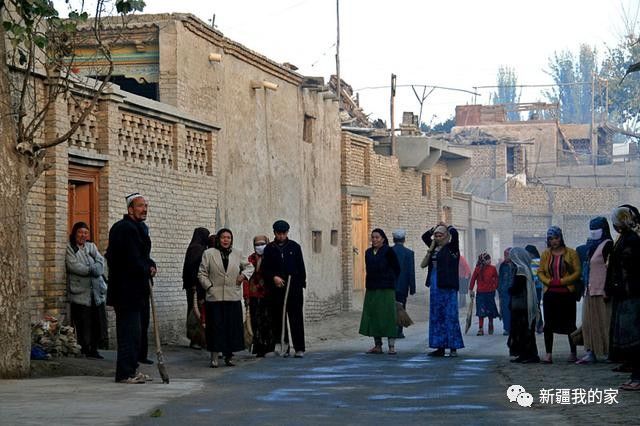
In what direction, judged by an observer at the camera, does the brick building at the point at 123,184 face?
facing the viewer and to the right of the viewer

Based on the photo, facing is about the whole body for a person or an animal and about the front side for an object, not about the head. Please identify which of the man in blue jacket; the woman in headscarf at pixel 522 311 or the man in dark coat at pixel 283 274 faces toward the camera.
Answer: the man in dark coat

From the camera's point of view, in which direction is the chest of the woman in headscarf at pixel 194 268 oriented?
to the viewer's right

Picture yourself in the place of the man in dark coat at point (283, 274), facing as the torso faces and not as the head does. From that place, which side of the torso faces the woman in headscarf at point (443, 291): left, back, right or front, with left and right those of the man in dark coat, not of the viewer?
left

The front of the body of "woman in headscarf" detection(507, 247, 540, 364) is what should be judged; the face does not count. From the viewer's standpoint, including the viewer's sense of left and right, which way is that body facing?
facing to the left of the viewer

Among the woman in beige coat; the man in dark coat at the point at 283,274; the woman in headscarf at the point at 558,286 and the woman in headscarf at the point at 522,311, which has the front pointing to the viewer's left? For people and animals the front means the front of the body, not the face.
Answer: the woman in headscarf at the point at 522,311

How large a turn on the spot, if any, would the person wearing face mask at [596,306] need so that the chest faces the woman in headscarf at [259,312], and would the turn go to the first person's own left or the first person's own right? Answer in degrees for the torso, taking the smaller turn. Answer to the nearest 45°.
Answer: approximately 45° to the first person's own right

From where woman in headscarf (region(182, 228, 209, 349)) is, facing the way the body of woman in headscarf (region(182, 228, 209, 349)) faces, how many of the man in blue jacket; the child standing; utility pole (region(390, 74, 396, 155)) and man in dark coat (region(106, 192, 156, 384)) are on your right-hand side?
1

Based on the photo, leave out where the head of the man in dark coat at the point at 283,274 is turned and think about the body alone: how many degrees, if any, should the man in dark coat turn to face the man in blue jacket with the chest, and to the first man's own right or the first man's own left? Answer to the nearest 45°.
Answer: approximately 135° to the first man's own left

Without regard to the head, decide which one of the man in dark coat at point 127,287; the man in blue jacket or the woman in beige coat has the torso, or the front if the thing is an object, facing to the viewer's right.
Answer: the man in dark coat

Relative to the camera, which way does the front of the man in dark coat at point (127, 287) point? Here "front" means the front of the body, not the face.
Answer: to the viewer's right
